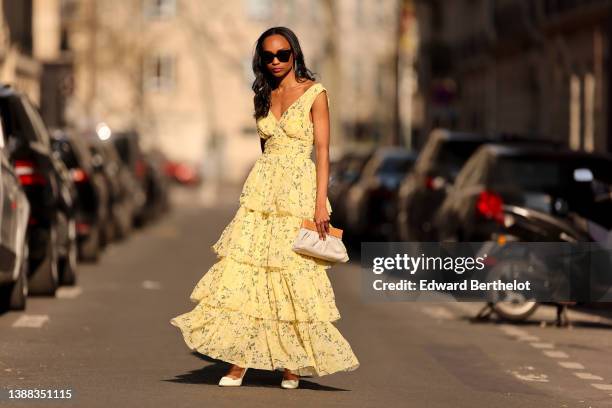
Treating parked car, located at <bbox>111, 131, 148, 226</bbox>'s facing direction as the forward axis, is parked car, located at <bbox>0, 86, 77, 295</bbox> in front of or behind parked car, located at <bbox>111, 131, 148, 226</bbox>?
behind

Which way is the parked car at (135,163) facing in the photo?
away from the camera

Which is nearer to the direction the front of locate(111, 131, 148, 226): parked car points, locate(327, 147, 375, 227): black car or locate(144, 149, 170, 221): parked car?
the parked car

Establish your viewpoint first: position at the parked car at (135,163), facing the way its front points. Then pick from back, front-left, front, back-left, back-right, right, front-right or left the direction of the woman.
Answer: back

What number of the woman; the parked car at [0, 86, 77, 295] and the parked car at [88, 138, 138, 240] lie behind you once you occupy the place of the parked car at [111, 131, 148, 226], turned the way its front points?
3

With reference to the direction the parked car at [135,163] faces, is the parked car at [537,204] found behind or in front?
behind

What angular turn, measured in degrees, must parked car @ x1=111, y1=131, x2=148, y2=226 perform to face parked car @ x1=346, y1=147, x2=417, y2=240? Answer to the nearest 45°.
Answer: approximately 135° to its right

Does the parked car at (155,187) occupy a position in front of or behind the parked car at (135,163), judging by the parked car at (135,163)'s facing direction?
in front

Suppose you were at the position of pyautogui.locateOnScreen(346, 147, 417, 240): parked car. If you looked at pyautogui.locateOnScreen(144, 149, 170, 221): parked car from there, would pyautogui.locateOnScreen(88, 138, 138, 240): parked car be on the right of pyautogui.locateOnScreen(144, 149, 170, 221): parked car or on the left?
left

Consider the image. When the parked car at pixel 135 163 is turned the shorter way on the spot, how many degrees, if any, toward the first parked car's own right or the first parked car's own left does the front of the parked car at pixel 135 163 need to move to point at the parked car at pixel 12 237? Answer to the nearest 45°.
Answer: approximately 180°

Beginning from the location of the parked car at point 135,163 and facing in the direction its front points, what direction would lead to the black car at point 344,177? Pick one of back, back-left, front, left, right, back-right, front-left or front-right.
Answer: back-right
